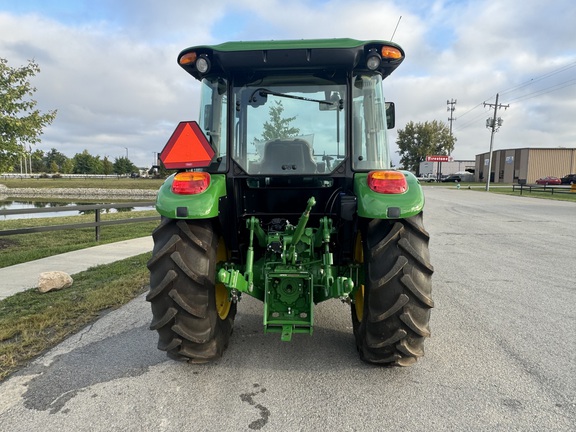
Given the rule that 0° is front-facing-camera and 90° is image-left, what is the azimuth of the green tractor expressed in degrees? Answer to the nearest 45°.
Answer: approximately 180°

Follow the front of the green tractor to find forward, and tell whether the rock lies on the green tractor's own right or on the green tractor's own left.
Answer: on the green tractor's own left
